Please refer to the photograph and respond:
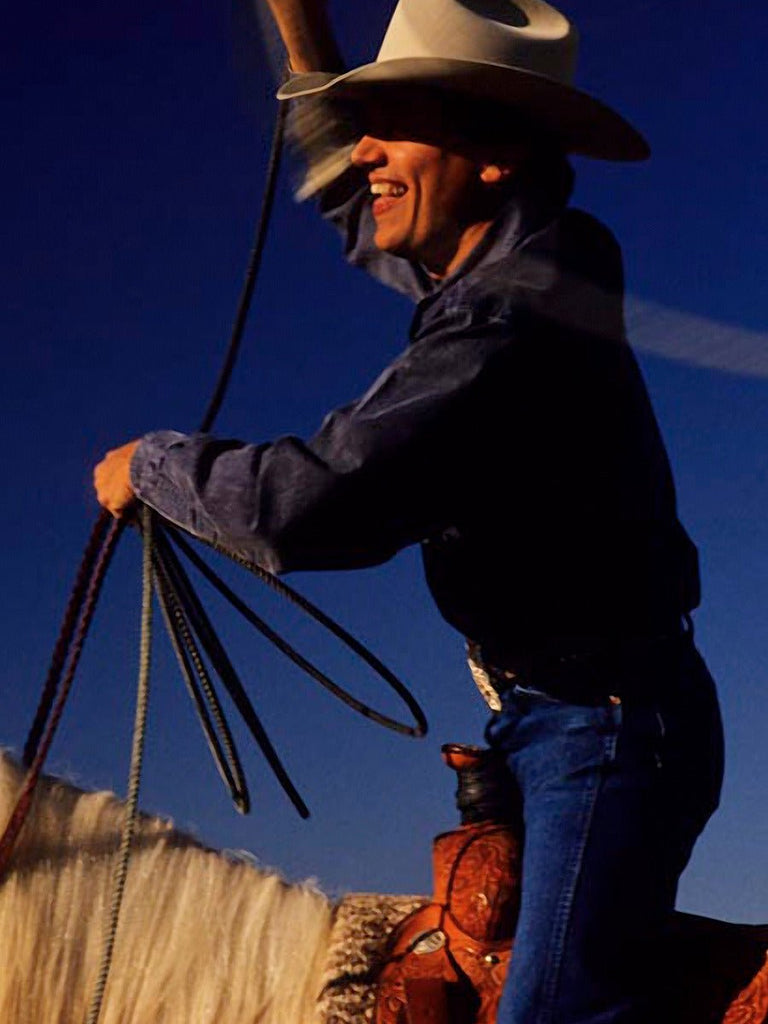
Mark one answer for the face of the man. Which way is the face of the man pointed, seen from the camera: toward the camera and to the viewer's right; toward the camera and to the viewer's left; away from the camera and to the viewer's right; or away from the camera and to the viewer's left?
toward the camera and to the viewer's left

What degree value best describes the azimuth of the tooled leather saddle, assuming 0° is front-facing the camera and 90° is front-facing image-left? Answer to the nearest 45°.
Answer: approximately 90°

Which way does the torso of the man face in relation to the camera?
to the viewer's left
